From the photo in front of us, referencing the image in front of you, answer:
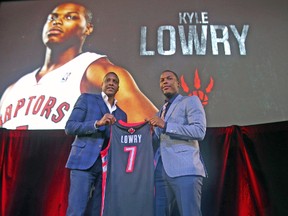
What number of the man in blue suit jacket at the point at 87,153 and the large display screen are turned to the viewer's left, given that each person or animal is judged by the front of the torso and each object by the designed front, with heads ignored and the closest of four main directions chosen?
0

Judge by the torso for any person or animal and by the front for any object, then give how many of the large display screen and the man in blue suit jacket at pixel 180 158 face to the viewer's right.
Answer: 0

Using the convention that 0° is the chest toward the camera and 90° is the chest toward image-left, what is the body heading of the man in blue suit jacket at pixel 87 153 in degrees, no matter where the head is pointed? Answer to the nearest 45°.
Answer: approximately 315°
